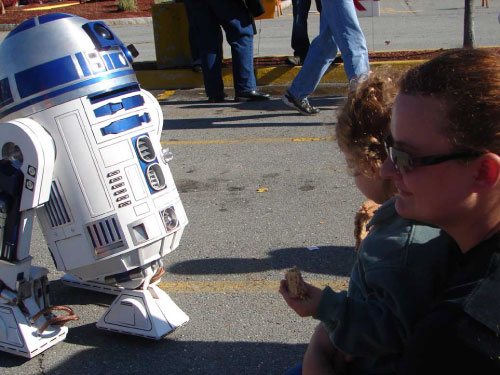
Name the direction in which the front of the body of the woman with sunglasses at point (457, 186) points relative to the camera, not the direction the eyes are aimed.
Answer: to the viewer's left

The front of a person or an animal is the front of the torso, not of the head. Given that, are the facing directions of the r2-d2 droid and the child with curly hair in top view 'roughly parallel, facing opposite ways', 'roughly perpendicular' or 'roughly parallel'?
roughly parallel, facing opposite ways

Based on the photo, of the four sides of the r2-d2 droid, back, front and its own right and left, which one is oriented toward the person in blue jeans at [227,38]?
left

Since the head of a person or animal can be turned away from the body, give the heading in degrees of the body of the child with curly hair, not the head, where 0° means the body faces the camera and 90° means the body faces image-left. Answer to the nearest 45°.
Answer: approximately 90°

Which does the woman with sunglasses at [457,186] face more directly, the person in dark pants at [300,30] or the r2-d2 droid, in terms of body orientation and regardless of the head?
the r2-d2 droid

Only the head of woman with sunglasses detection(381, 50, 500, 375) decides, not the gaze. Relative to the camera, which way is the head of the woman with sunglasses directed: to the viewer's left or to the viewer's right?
to the viewer's left

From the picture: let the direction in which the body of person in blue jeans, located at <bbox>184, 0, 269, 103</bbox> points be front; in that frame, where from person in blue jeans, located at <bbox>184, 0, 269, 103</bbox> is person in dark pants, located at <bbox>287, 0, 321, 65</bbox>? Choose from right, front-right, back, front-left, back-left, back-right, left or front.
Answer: left

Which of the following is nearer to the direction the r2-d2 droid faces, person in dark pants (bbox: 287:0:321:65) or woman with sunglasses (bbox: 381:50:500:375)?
the woman with sunglasses

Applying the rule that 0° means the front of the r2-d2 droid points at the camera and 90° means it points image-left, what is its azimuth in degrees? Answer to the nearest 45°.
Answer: approximately 315°

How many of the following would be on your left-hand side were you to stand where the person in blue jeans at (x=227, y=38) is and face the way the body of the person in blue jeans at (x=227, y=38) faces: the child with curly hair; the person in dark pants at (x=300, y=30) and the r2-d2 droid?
1

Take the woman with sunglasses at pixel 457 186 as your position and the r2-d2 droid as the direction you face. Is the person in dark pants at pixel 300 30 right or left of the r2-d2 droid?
right

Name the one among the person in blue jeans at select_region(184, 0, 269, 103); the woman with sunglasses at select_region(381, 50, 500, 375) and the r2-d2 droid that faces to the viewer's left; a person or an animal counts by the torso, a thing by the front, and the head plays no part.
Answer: the woman with sunglasses

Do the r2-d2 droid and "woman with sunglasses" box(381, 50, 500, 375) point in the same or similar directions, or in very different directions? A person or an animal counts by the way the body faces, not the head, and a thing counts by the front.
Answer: very different directions
